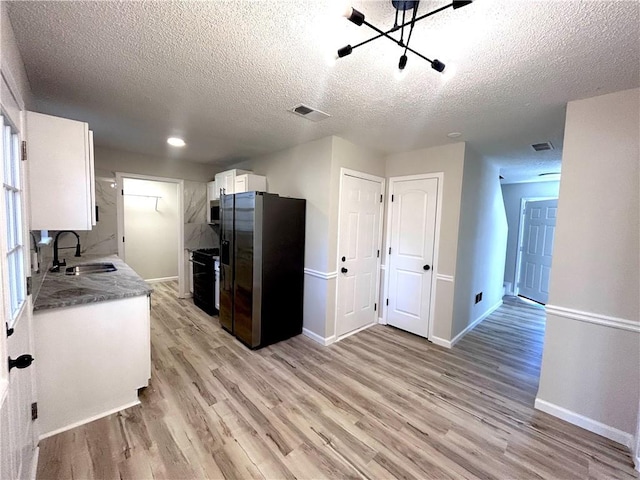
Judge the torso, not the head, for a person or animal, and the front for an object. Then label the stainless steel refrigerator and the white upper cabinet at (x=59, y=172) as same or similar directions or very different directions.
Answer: very different directions

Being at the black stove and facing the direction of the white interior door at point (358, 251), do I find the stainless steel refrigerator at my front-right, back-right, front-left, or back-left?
front-right

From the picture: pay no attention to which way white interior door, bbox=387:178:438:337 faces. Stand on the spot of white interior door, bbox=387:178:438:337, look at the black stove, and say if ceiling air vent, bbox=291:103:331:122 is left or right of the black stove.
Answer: left

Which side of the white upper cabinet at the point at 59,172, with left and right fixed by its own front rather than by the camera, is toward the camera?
right

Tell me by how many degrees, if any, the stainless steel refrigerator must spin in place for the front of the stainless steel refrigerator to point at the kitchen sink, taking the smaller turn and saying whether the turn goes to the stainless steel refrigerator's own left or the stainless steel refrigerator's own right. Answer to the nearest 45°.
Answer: approximately 45° to the stainless steel refrigerator's own right

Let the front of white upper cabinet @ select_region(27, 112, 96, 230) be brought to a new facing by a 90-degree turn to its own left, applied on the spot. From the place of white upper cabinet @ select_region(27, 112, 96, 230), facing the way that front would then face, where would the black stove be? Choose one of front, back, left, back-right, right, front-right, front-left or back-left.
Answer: front-right

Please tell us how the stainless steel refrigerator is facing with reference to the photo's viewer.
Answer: facing the viewer and to the left of the viewer

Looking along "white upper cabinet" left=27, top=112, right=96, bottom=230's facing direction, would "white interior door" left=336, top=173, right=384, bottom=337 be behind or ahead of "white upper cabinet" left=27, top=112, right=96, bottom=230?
ahead

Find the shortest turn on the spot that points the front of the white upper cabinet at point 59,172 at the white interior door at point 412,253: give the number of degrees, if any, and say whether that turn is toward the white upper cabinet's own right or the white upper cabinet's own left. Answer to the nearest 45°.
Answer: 0° — it already faces it

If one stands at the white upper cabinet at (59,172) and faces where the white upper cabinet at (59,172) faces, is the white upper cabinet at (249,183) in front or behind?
in front

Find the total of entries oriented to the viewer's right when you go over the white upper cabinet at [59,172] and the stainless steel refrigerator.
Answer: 1

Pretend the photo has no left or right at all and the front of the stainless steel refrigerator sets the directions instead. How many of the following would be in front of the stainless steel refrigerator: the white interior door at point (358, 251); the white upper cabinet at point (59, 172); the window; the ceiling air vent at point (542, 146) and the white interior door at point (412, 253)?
2

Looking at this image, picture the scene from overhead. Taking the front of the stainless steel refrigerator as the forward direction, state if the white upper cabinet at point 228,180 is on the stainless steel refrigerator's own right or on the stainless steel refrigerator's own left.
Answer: on the stainless steel refrigerator's own right

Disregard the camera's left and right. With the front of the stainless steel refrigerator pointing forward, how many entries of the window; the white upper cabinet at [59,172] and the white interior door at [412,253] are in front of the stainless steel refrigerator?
2

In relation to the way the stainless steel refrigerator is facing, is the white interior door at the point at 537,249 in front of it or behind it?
behind
